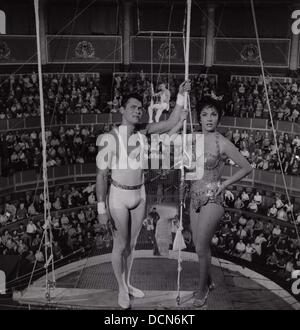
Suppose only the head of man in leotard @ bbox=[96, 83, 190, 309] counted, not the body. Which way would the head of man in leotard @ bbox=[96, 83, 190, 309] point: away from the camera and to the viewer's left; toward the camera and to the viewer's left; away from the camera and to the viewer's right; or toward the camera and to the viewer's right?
toward the camera and to the viewer's right

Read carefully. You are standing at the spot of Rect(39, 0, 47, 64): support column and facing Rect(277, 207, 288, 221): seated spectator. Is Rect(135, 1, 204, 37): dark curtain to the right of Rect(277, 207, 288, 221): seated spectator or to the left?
left
